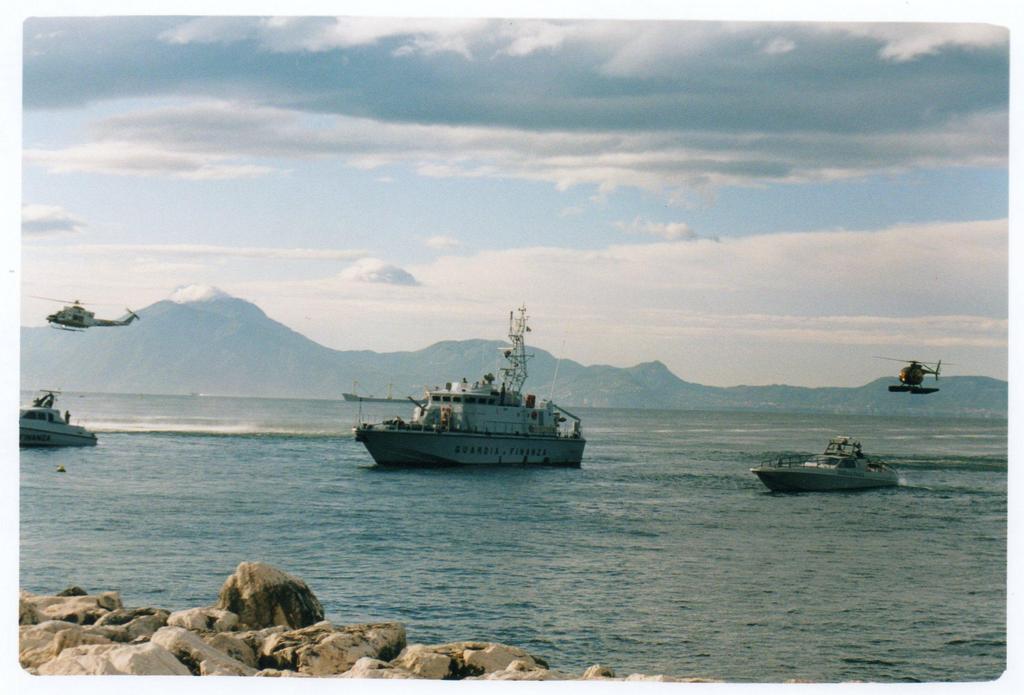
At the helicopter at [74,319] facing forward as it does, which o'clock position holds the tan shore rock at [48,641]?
The tan shore rock is roughly at 9 o'clock from the helicopter.

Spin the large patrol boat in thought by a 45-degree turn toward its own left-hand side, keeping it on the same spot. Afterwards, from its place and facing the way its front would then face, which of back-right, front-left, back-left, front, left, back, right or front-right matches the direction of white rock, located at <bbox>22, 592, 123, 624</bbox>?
front-left

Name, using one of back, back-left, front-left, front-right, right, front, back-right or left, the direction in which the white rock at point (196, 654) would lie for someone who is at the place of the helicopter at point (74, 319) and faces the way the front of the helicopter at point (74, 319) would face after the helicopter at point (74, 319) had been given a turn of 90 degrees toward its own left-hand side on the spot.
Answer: front

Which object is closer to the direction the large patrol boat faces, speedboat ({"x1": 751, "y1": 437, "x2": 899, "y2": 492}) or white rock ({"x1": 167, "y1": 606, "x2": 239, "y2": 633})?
the white rock

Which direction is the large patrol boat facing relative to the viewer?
to the viewer's left

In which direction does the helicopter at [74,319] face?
to the viewer's left

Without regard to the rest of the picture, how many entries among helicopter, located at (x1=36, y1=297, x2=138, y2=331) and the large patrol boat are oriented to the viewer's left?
2

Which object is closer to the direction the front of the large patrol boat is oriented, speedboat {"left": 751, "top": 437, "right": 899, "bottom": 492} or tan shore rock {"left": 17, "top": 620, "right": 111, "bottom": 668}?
the tan shore rock

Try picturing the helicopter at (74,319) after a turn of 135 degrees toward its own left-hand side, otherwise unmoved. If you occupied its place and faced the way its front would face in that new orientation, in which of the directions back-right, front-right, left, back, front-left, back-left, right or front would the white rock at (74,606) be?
front-right

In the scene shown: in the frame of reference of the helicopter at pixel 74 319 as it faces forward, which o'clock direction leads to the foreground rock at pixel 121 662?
The foreground rock is roughly at 9 o'clock from the helicopter.

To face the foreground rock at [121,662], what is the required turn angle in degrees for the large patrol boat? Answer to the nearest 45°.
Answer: approximately 90° to its left

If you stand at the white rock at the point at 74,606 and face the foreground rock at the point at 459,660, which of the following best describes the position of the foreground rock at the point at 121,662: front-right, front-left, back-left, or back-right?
front-right

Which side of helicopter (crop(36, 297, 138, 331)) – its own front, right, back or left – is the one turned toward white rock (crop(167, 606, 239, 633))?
left

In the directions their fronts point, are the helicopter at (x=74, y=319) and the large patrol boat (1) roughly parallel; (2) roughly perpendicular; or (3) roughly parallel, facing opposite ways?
roughly parallel

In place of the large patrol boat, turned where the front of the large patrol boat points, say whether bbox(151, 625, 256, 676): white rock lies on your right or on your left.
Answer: on your left
